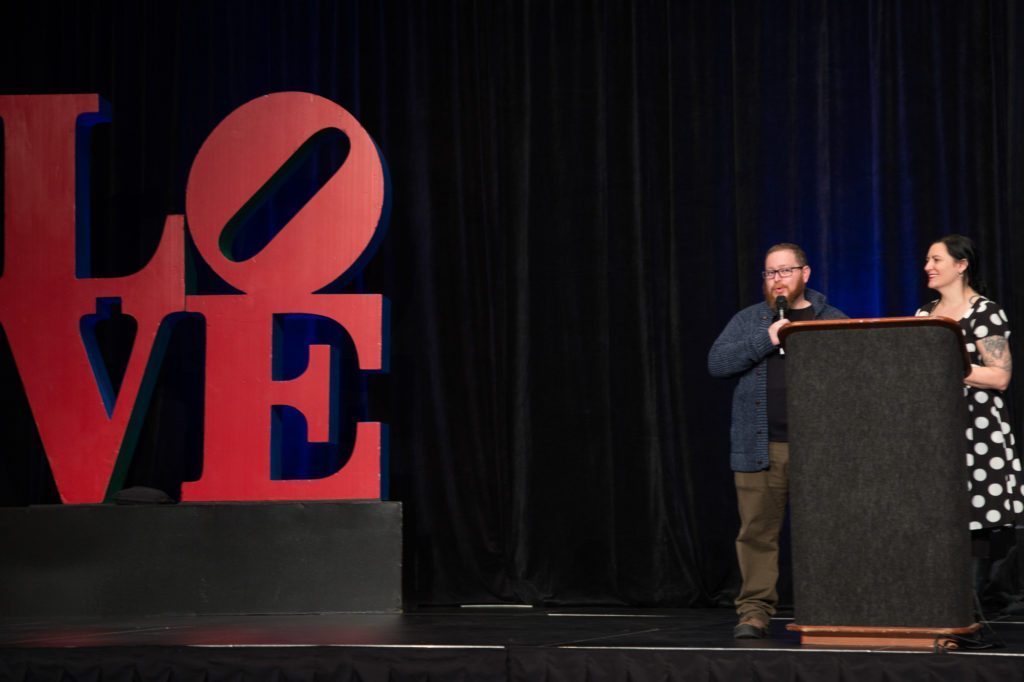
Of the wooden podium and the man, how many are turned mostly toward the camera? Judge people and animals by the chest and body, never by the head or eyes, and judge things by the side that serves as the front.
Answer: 2

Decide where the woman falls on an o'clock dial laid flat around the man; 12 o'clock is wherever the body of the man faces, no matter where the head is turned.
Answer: The woman is roughly at 8 o'clock from the man.

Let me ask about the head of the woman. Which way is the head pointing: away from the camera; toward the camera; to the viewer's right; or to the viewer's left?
to the viewer's left

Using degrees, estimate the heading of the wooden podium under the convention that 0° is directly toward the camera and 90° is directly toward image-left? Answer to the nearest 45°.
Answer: approximately 0°
